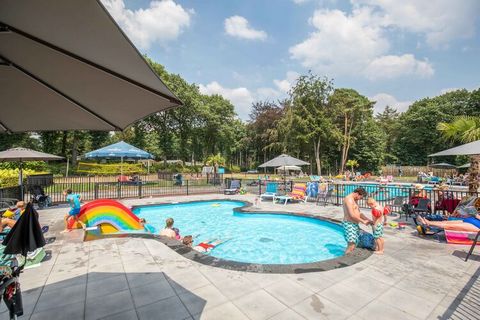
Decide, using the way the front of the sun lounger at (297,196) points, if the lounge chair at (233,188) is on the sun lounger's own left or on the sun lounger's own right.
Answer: on the sun lounger's own right

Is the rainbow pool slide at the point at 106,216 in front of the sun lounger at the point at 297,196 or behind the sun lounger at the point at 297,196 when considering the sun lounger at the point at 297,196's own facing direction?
in front

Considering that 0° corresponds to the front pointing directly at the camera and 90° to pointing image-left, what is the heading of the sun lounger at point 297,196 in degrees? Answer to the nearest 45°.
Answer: approximately 45°

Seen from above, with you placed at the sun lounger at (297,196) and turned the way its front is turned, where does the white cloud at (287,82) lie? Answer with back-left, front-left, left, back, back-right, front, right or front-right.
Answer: back-right

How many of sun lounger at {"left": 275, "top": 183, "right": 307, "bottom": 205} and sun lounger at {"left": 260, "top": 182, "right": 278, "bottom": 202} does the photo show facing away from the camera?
0

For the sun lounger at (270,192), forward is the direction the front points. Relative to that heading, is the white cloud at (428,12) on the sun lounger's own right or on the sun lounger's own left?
on the sun lounger's own left

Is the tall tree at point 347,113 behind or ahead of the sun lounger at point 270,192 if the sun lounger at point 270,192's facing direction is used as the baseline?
behind

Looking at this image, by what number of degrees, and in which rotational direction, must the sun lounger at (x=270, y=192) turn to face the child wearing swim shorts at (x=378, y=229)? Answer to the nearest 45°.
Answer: approximately 45° to its left
